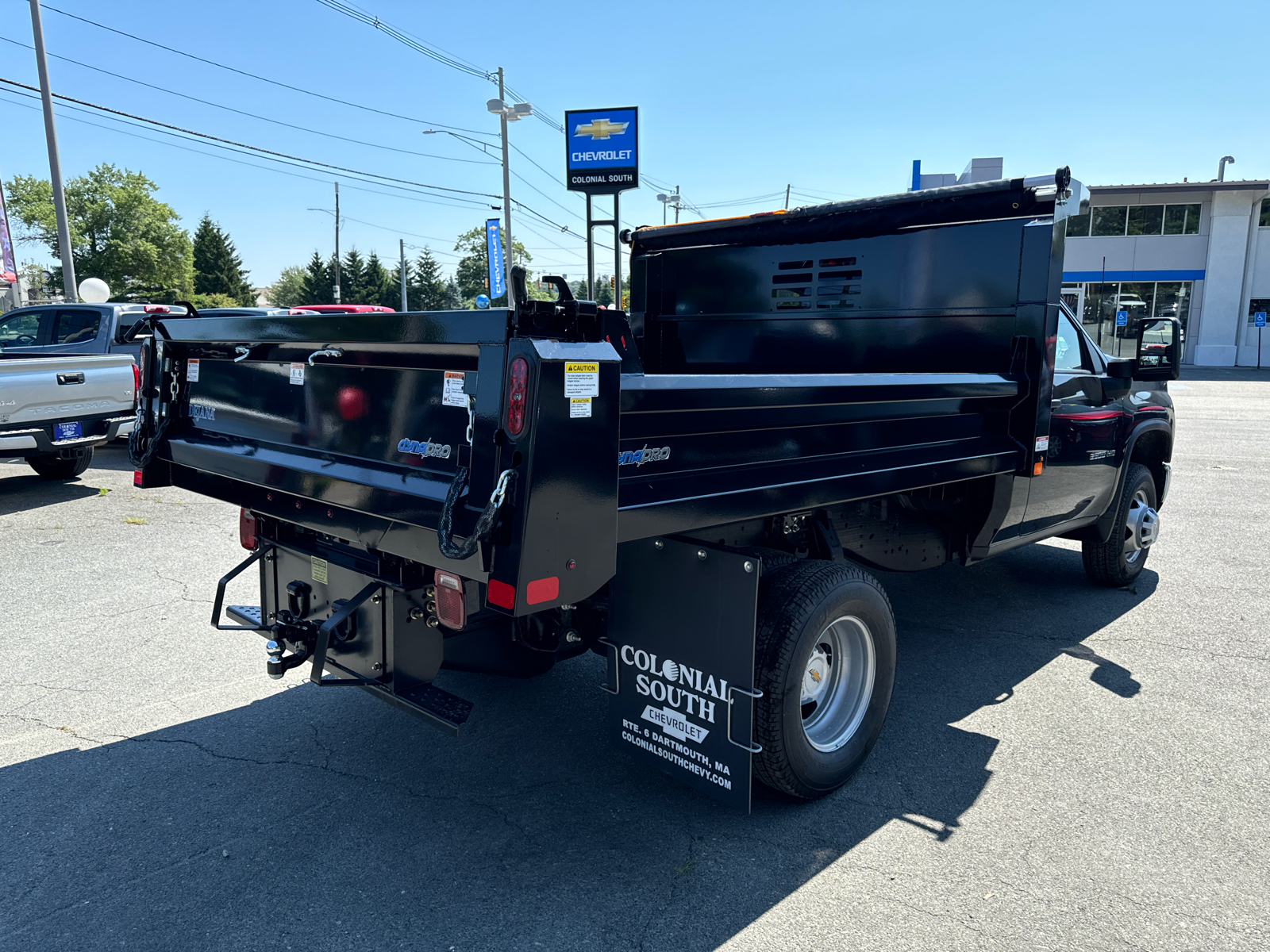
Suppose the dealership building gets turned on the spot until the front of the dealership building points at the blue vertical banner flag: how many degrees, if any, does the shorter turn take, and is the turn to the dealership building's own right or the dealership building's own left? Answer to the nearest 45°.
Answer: approximately 90° to the dealership building's own right

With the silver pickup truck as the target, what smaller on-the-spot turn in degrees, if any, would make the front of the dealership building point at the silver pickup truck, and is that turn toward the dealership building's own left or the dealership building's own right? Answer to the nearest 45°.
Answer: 0° — it already faces it

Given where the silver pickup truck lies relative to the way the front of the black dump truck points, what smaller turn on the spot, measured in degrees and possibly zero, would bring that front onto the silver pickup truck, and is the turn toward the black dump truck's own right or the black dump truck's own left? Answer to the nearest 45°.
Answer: approximately 90° to the black dump truck's own left

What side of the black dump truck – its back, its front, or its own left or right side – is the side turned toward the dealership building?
front

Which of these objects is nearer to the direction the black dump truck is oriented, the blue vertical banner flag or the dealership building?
the dealership building

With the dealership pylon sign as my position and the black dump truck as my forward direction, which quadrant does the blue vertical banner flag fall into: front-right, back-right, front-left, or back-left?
back-right

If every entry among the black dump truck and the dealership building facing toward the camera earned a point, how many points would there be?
1

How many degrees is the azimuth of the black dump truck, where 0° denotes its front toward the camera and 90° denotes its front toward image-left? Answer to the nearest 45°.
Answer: approximately 225°

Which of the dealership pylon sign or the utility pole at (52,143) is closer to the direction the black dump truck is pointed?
the dealership pylon sign

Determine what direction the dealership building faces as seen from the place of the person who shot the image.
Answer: facing the viewer

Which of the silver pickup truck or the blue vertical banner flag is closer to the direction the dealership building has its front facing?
the silver pickup truck

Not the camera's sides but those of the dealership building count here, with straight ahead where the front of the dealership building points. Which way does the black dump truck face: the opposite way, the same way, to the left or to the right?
the opposite way
